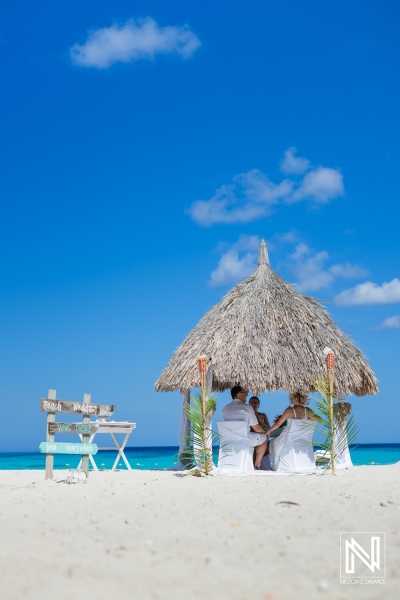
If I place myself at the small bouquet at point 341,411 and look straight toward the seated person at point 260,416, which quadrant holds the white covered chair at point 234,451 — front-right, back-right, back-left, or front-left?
front-left

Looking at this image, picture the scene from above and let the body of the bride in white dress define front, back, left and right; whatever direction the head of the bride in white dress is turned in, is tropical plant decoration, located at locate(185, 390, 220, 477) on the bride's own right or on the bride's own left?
on the bride's own left

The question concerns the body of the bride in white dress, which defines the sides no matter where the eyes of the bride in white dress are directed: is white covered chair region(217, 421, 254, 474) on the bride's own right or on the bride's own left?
on the bride's own left

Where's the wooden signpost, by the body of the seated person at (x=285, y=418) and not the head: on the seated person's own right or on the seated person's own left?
on the seated person's own left

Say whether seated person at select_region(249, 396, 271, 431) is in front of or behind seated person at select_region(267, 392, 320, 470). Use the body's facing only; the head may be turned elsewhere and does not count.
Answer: in front
